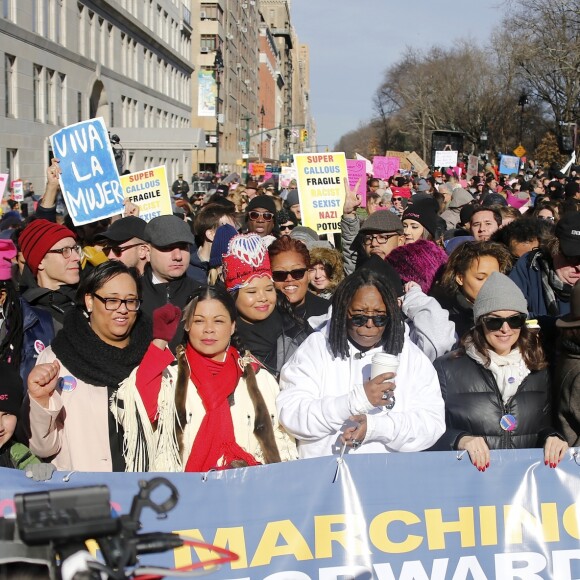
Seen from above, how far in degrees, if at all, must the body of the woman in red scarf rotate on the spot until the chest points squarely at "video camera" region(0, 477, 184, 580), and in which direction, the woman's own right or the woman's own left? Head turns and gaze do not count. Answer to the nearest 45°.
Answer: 0° — they already face it

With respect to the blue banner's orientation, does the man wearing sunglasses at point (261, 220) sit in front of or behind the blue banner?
behind

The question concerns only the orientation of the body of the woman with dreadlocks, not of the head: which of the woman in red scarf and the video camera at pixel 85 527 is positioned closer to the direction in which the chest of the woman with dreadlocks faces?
the video camera

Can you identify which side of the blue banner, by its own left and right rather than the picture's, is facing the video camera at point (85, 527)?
front

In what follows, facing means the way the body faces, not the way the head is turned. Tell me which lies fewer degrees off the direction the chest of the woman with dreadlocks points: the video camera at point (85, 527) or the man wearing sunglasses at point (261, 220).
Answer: the video camera

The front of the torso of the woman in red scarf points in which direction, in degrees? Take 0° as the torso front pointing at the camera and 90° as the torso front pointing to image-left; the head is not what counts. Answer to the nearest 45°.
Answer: approximately 0°

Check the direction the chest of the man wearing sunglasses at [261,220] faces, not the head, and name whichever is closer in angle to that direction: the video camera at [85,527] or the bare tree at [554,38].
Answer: the video camera

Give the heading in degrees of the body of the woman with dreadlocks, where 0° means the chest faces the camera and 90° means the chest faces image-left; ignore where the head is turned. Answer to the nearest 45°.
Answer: approximately 0°
